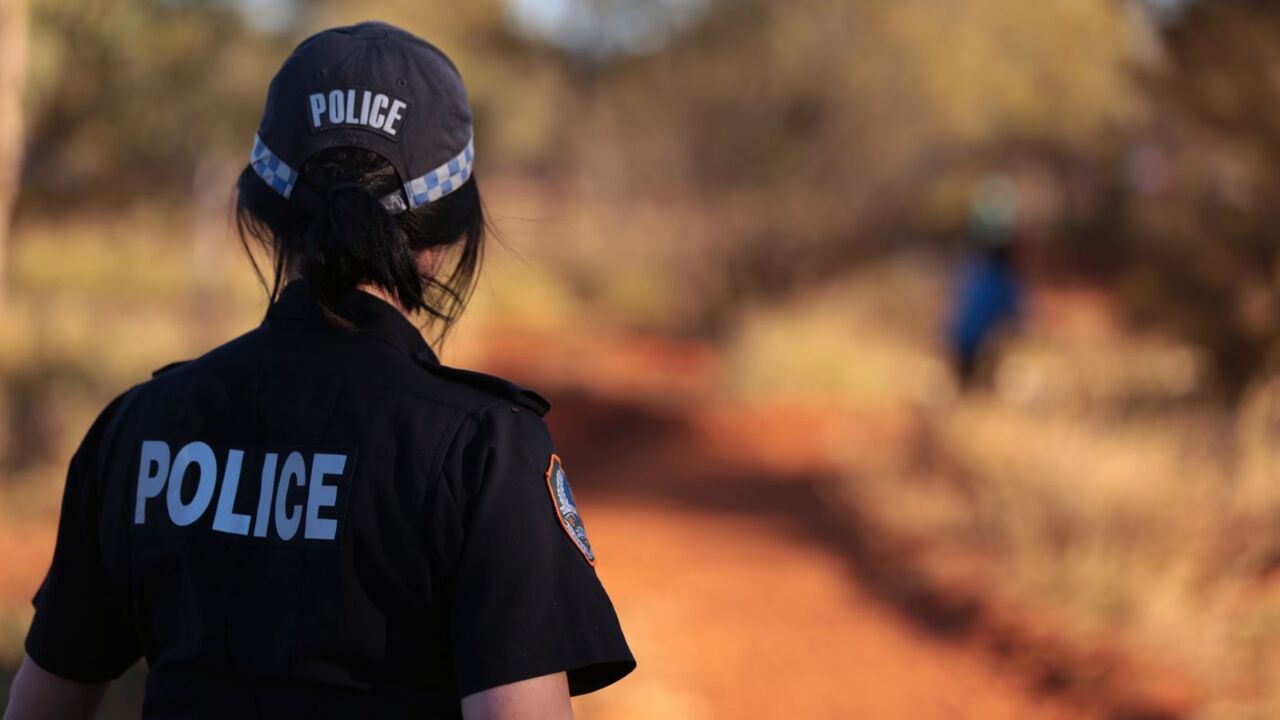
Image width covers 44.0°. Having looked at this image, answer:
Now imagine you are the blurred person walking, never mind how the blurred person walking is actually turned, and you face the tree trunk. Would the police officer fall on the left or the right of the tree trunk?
left

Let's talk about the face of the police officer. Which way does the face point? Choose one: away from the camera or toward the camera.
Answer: away from the camera

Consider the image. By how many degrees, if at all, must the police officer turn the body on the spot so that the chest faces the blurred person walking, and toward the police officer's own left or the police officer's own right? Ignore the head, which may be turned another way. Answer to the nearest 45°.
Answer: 0° — they already face them

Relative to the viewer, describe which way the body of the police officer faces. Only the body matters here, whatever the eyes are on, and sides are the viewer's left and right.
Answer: facing away from the viewer and to the right of the viewer

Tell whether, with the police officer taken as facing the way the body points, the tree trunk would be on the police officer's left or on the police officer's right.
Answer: on the police officer's left

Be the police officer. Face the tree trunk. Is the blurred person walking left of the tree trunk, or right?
right

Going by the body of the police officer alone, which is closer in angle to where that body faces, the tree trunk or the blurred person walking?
the blurred person walking
